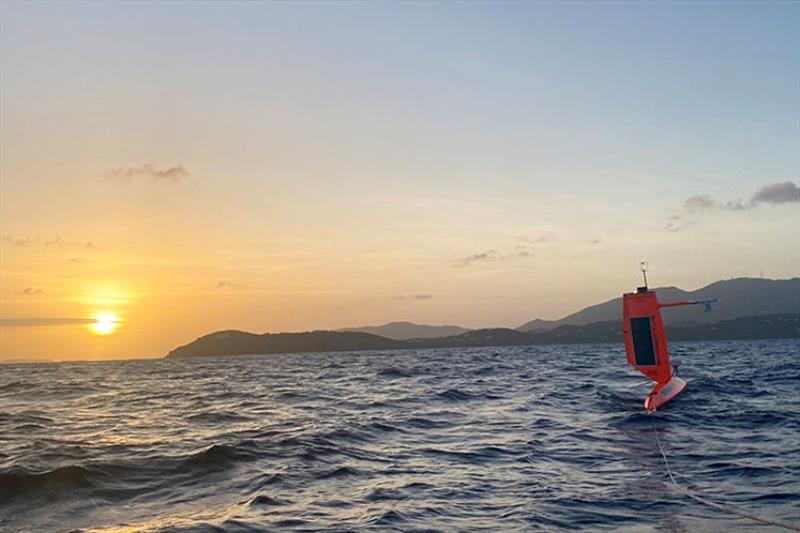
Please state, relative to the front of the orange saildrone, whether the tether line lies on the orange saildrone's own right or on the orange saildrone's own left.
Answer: on the orange saildrone's own left

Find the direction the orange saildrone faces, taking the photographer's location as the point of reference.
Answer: facing the viewer and to the left of the viewer
